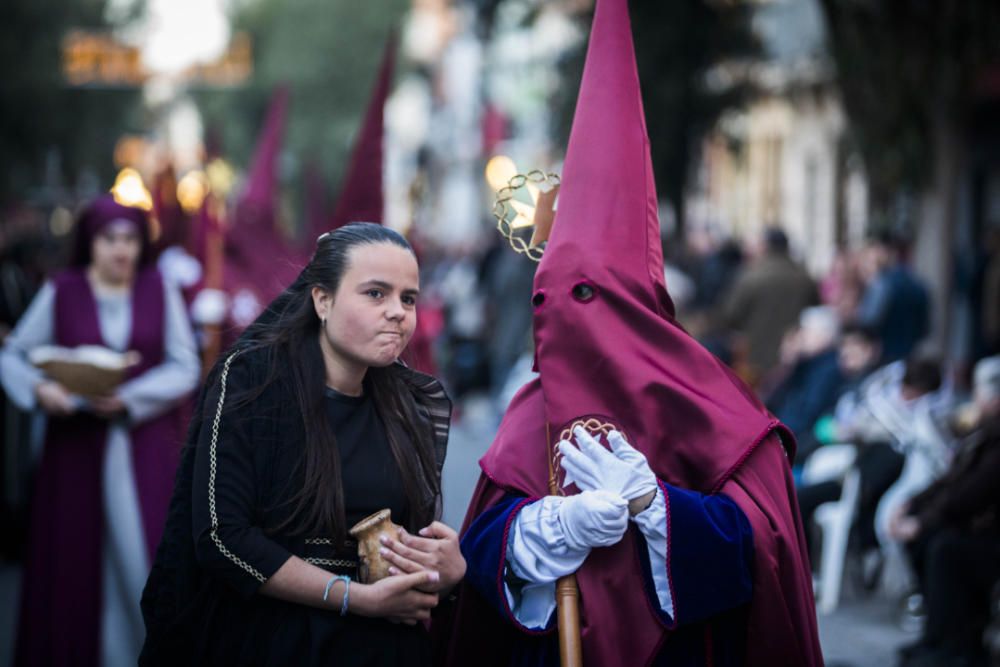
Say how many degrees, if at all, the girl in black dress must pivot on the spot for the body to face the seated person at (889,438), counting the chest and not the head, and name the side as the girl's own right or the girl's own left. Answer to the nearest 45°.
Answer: approximately 90° to the girl's own left

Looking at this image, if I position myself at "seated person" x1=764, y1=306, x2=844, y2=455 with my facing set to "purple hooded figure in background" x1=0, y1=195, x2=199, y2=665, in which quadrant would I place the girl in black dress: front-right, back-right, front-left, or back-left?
front-left

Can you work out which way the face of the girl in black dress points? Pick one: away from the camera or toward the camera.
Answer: toward the camera

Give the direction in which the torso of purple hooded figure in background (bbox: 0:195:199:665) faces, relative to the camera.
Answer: toward the camera

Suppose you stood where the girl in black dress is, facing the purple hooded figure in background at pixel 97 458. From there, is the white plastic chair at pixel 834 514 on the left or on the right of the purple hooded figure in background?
right

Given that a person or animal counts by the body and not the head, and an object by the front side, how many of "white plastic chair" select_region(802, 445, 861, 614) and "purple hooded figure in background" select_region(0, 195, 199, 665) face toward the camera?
1

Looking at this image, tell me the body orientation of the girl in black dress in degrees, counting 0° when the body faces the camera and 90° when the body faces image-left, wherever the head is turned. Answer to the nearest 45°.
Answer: approximately 315°

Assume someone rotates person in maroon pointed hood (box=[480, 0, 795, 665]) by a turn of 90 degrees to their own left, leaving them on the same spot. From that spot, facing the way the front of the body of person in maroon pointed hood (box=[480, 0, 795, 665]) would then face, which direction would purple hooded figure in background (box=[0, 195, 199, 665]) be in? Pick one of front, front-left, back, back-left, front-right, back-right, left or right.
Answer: back
